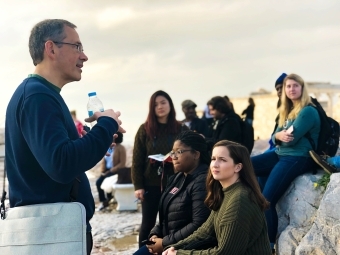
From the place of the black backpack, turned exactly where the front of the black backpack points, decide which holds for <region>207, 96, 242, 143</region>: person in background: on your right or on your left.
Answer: on your left

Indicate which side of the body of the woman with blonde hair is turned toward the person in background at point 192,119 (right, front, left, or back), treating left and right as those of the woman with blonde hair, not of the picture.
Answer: right

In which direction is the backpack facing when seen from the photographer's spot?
facing to the right of the viewer

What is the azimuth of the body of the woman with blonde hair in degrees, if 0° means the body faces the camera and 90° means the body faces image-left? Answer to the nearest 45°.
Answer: approximately 45°

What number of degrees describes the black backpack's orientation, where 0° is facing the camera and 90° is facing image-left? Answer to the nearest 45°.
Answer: approximately 270°

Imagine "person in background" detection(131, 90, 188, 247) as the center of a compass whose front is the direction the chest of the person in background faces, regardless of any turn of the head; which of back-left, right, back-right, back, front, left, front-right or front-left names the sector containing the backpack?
back-left

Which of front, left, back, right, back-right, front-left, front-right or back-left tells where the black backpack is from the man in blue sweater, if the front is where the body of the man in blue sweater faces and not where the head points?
front-left

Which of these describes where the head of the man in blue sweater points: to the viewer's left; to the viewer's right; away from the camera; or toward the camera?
to the viewer's right

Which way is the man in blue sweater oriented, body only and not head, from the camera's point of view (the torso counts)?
to the viewer's right

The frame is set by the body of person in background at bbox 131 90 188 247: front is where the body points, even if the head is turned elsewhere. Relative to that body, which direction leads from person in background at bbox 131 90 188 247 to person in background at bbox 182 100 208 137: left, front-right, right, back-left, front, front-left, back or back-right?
back

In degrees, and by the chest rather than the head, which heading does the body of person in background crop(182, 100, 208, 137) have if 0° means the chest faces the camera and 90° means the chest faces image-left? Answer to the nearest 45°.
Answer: approximately 0°

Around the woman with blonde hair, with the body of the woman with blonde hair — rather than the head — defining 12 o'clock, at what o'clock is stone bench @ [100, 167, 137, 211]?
The stone bench is roughly at 3 o'clock from the woman with blonde hair.

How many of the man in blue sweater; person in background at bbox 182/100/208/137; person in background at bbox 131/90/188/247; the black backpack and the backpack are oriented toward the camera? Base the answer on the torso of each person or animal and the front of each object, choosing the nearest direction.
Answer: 2

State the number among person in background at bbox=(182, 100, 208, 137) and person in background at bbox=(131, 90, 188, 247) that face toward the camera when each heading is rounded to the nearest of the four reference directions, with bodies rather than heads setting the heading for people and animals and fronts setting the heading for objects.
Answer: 2
